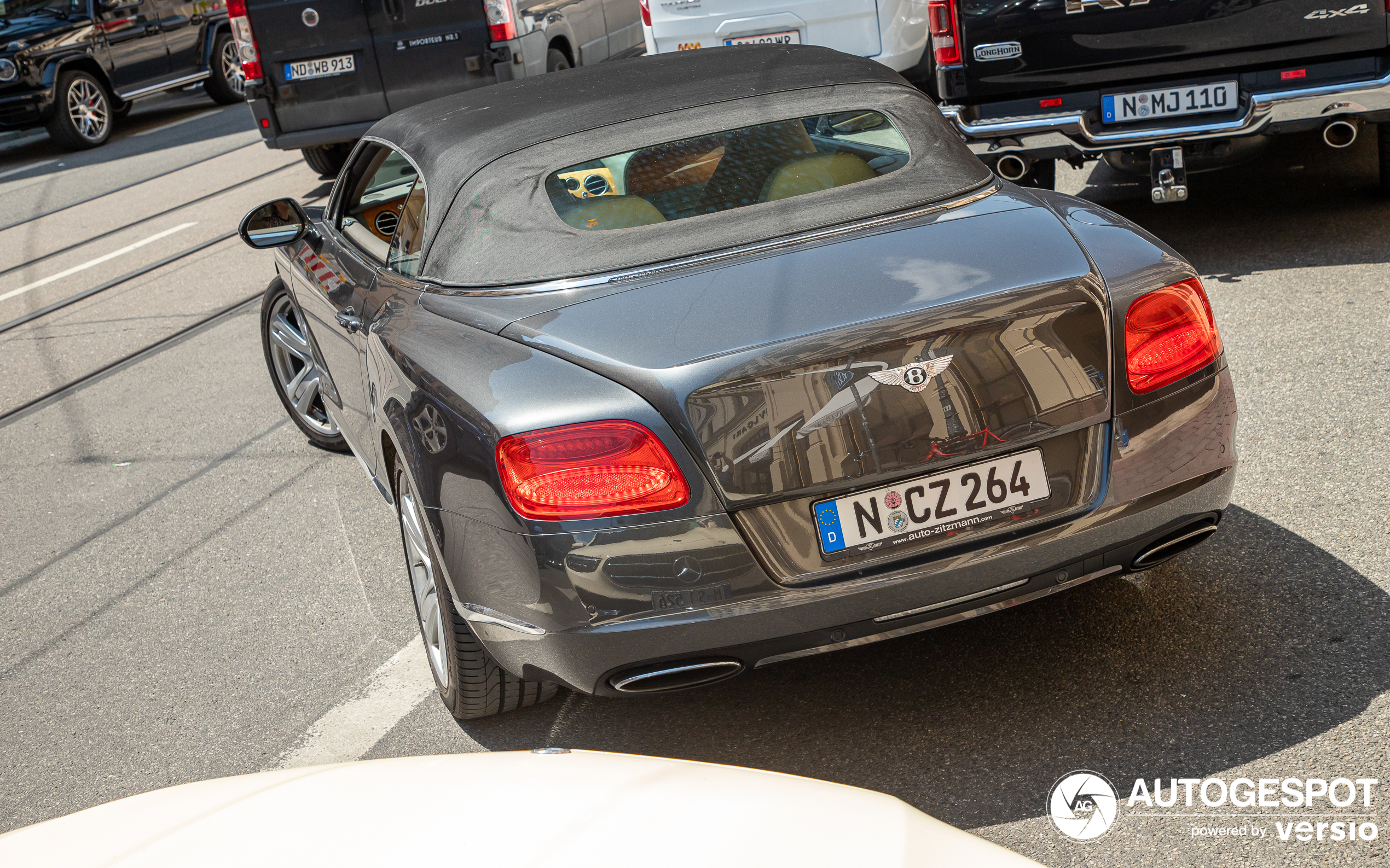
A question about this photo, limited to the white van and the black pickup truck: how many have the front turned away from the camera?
2

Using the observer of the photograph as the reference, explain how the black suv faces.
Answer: facing the viewer and to the left of the viewer

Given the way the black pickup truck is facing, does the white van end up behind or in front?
in front

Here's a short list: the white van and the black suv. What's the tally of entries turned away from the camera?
1

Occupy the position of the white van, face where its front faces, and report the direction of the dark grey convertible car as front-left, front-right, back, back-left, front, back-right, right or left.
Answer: back

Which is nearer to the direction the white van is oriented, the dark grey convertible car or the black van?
the black van

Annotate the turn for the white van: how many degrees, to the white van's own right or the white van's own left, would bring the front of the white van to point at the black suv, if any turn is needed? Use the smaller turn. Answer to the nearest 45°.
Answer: approximately 45° to the white van's own left

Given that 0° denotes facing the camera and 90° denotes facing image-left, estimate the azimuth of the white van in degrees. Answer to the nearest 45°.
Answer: approximately 180°

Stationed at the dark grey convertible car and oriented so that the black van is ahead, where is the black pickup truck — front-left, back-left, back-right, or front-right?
front-right

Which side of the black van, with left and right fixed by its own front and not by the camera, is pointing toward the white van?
right

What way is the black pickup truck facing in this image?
away from the camera

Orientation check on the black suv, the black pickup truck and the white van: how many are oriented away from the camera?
2

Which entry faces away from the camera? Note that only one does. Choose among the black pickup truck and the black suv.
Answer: the black pickup truck

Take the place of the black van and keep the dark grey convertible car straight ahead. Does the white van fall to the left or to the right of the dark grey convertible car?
left

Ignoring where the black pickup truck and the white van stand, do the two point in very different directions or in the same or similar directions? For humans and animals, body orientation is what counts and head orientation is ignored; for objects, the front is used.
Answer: same or similar directions

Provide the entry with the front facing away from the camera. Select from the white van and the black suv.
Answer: the white van
